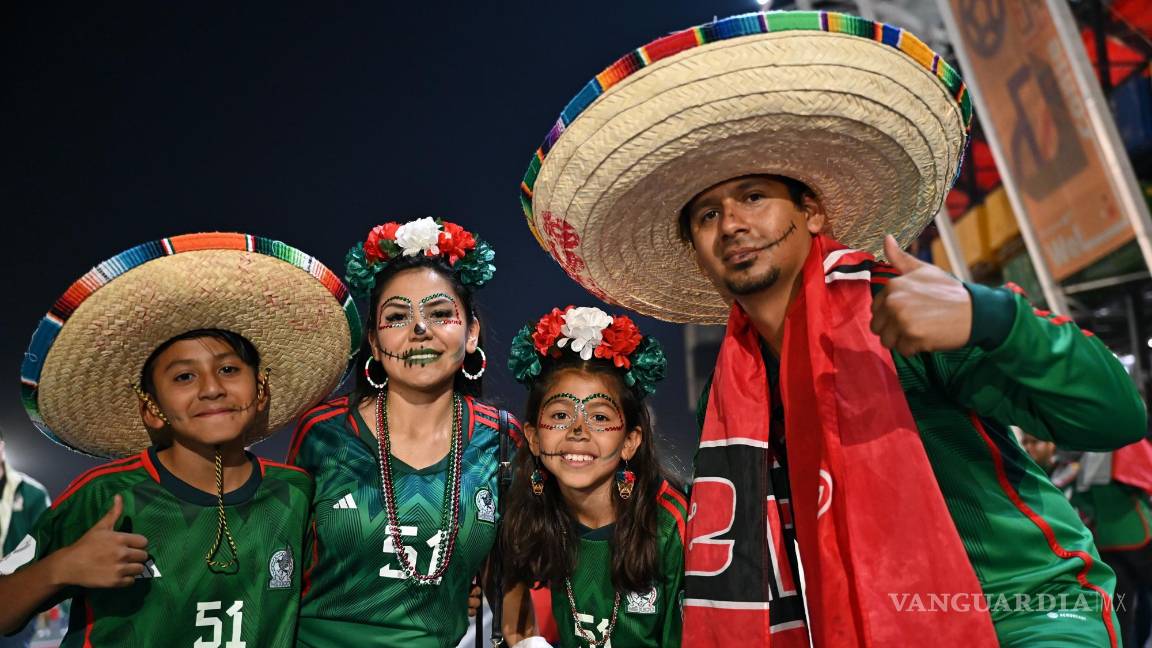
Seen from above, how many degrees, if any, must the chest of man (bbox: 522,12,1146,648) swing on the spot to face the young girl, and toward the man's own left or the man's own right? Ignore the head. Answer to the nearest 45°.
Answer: approximately 90° to the man's own right

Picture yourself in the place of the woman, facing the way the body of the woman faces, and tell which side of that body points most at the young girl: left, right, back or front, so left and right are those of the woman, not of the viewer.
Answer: left

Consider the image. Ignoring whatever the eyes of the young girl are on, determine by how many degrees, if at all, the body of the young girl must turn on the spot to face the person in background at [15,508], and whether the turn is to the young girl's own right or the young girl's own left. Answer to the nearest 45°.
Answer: approximately 135° to the young girl's own right

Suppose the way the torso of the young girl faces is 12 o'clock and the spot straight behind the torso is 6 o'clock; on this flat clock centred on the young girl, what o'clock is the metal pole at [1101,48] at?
The metal pole is roughly at 8 o'clock from the young girl.

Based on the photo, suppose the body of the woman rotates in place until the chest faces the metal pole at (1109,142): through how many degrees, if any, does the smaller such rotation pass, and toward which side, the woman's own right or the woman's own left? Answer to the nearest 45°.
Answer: approximately 90° to the woman's own left

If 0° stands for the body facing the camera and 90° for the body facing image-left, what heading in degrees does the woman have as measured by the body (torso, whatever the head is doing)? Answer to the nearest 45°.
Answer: approximately 0°

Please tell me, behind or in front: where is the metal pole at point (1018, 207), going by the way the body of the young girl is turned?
behind

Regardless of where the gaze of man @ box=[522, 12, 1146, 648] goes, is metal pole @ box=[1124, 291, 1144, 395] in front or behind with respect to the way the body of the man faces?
behind

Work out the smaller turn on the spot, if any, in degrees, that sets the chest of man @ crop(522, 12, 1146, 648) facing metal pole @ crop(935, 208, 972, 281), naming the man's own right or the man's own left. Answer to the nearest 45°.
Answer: approximately 135° to the man's own right

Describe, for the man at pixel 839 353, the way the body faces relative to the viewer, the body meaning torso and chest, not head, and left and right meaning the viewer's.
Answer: facing the viewer and to the left of the viewer

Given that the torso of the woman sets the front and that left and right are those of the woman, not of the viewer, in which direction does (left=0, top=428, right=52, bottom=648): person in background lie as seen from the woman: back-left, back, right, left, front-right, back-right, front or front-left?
back-right

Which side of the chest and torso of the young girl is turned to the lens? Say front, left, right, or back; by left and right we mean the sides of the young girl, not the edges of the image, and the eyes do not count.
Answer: front
